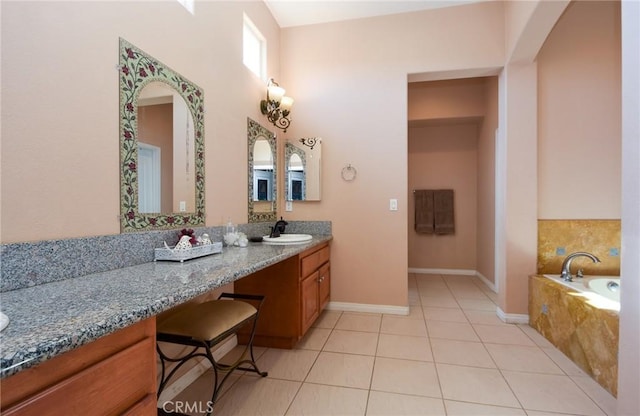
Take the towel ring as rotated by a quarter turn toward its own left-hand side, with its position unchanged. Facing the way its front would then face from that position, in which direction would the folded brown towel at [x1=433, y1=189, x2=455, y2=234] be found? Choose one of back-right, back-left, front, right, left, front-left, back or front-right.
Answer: front-left

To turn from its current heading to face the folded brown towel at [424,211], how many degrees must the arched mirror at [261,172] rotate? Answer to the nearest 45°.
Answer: approximately 90° to its left

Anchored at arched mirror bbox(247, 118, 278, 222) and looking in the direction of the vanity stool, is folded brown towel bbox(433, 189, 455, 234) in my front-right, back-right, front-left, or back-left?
back-left

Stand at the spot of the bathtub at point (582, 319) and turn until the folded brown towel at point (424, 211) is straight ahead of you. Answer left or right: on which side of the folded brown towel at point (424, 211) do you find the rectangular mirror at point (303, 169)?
left

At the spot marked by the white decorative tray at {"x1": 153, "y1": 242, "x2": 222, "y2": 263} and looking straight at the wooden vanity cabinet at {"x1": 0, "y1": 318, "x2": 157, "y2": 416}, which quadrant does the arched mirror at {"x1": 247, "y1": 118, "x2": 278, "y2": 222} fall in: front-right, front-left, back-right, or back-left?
back-left

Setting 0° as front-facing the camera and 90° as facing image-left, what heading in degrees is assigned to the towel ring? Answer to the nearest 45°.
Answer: approximately 0°

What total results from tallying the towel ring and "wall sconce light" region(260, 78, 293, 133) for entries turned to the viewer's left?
0

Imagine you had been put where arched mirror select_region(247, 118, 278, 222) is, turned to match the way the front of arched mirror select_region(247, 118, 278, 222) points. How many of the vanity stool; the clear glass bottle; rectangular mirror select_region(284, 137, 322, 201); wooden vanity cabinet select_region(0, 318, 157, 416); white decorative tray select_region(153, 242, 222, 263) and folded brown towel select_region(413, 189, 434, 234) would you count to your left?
2

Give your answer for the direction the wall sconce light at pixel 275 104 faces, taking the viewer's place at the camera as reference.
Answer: facing the viewer and to the right of the viewer

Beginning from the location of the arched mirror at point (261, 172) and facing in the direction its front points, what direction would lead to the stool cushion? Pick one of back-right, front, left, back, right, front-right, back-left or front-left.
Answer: front-right

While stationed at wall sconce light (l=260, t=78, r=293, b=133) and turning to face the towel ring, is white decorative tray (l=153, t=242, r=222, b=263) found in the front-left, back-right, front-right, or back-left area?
back-right

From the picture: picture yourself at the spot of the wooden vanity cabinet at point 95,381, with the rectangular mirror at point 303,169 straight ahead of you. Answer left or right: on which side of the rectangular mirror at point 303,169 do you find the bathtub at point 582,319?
right
